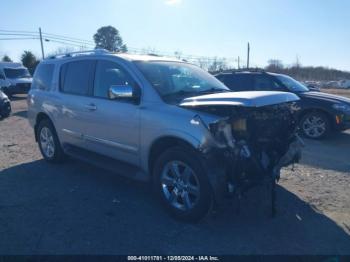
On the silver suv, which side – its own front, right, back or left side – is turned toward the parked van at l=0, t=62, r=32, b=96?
back

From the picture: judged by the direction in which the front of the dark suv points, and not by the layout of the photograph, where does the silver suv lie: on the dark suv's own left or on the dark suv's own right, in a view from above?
on the dark suv's own right

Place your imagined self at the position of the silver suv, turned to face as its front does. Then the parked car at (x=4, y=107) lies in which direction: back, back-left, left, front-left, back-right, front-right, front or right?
back

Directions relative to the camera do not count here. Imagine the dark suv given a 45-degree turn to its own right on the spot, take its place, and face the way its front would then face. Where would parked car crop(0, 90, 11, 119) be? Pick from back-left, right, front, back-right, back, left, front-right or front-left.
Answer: right

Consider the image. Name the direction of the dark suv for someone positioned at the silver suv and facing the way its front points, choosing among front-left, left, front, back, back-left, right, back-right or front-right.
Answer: left

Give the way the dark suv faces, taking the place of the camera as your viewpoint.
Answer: facing the viewer and to the right of the viewer

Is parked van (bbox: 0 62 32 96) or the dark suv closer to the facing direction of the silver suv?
the dark suv
